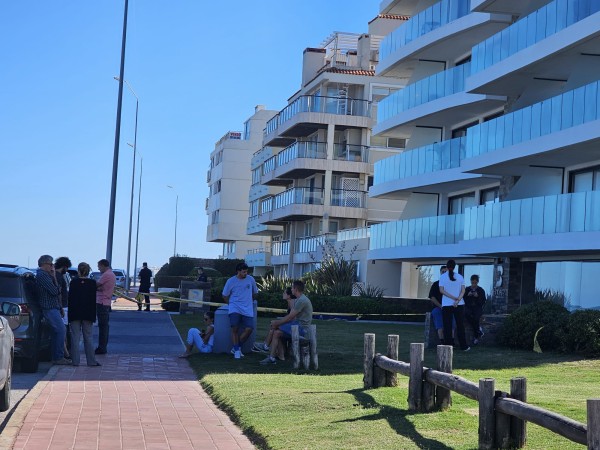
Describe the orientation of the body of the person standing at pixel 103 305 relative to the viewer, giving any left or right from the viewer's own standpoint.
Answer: facing to the left of the viewer

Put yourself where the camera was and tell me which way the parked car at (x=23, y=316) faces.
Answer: facing away from the viewer

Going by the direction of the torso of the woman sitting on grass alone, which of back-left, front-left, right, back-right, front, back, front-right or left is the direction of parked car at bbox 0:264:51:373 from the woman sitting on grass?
front-left

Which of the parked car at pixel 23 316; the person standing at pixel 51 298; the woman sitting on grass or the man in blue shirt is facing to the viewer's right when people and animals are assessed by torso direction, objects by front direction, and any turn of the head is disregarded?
the person standing

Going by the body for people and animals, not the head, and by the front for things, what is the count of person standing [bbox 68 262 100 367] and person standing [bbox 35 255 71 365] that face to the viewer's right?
1

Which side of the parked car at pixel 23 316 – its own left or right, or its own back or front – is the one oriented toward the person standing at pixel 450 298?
right

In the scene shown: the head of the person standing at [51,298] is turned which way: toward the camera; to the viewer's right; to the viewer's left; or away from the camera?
to the viewer's right

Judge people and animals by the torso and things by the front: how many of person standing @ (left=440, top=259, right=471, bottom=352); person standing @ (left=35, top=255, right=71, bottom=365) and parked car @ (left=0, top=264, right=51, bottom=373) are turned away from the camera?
2

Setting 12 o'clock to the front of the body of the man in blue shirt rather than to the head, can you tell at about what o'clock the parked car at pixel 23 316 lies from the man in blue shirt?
The parked car is roughly at 2 o'clock from the man in blue shirt.

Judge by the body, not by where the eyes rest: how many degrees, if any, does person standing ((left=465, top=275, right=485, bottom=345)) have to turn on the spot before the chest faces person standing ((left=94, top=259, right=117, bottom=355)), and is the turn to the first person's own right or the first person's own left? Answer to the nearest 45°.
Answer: approximately 45° to the first person's own right

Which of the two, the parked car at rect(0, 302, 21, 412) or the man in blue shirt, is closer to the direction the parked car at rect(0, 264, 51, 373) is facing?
the man in blue shirt

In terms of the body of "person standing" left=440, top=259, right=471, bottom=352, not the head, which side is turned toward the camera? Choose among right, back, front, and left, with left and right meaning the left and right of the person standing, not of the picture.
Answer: back

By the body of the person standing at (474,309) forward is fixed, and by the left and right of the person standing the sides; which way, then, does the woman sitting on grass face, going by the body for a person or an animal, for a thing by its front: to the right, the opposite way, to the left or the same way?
to the right
